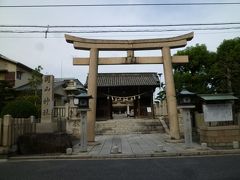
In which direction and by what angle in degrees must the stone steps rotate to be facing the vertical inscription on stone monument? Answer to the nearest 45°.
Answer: approximately 45° to its right

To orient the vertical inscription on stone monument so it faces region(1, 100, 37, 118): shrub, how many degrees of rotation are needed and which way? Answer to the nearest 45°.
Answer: approximately 135° to its right

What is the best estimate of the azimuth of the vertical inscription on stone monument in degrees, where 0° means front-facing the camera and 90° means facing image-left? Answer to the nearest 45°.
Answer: approximately 0°

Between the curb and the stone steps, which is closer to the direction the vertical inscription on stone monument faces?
the curb

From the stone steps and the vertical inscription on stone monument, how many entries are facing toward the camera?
2

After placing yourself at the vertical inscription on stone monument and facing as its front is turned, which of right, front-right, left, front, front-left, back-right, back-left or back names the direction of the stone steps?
back-left

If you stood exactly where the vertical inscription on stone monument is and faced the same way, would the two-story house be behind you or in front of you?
behind

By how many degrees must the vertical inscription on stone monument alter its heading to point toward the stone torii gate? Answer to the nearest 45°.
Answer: approximately 90° to its left
